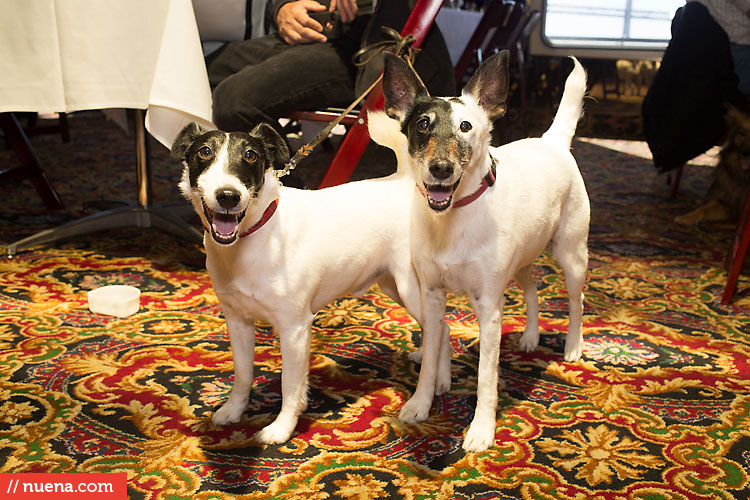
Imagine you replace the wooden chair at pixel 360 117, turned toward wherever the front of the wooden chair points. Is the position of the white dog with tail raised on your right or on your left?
on your left

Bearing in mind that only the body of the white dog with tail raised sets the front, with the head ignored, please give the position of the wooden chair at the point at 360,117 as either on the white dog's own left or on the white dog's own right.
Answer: on the white dog's own right

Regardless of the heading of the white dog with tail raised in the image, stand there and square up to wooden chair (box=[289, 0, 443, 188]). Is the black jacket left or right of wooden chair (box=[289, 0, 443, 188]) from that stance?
right

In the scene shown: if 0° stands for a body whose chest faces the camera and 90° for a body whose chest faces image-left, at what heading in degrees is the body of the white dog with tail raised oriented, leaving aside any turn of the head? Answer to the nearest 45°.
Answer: approximately 45°

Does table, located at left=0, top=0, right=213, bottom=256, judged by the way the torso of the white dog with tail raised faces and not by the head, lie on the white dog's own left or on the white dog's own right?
on the white dog's own right

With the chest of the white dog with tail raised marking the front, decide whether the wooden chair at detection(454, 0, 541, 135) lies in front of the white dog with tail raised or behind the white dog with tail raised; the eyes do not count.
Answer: behind

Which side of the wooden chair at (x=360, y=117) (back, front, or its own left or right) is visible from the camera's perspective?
left

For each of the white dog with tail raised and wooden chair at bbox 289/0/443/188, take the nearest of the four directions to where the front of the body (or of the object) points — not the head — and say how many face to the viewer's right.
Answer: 0

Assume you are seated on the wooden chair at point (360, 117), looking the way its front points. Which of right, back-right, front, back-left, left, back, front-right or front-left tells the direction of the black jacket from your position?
back-right
